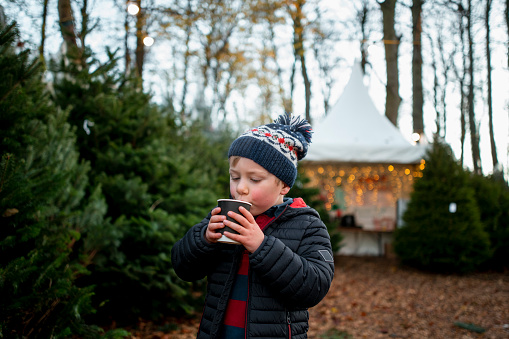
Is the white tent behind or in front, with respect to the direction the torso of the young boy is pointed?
behind

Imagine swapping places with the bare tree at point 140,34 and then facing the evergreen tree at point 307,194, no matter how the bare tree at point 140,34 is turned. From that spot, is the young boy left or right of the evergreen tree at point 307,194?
right

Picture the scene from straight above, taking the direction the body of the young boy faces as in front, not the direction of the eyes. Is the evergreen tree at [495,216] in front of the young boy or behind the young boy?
behind

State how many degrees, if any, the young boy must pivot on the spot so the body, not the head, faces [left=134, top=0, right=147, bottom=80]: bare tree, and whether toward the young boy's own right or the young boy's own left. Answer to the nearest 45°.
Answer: approximately 135° to the young boy's own right

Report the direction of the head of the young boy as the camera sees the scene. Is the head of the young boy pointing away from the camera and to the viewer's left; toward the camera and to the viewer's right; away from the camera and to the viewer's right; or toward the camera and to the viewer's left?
toward the camera and to the viewer's left

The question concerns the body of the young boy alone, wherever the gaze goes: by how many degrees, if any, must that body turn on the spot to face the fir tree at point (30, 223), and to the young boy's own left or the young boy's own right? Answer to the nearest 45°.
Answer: approximately 90° to the young boy's own right

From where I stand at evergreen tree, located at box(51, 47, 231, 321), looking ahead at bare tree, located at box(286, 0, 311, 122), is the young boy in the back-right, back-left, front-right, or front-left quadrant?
back-right

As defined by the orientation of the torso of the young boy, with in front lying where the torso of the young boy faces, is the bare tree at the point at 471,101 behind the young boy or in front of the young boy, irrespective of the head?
behind

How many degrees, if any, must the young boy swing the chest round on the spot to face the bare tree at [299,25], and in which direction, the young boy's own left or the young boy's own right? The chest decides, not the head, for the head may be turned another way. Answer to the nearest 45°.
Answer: approximately 135° to the young boy's own right

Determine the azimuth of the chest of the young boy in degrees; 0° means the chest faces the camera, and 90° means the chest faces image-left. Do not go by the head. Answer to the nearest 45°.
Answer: approximately 45°
